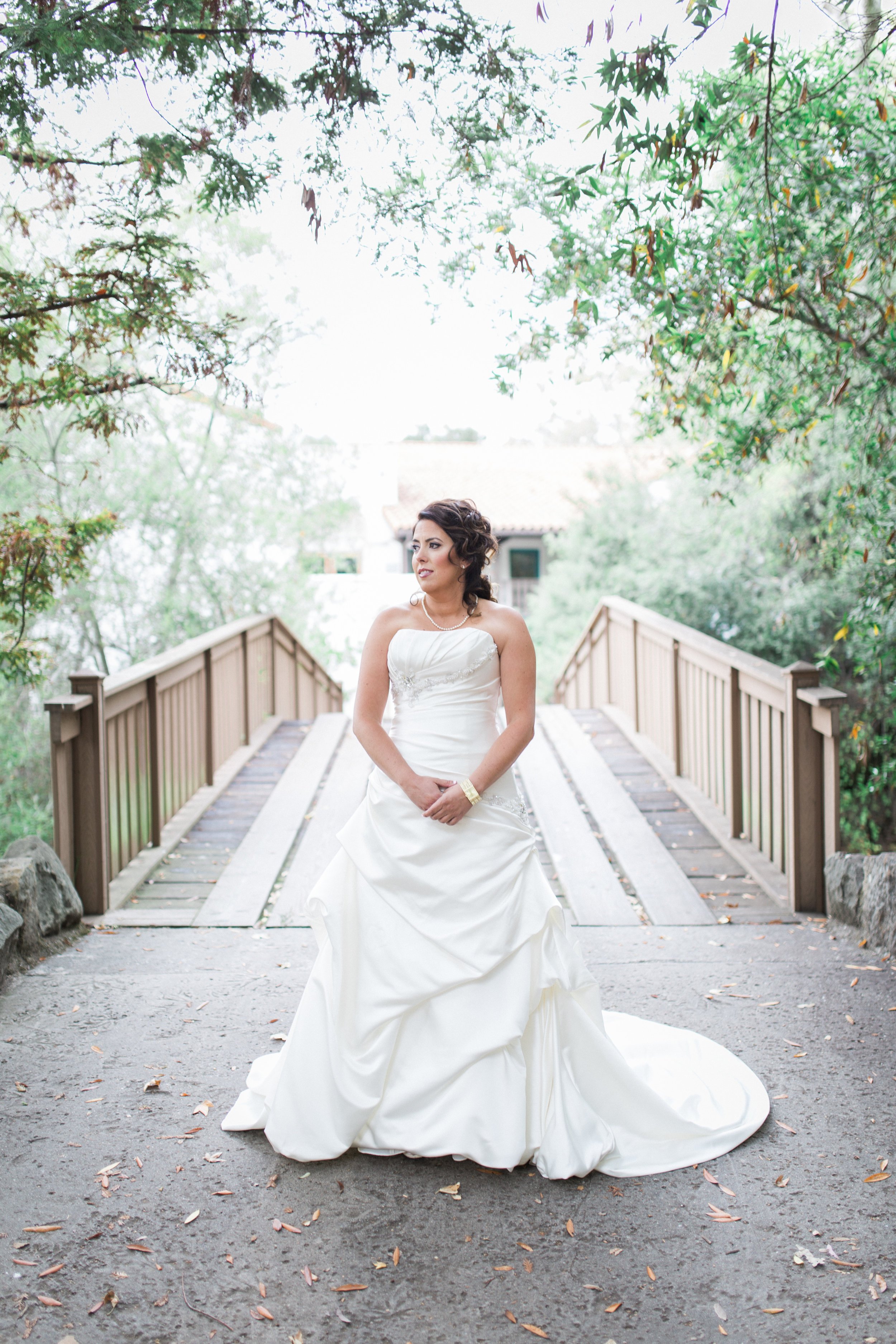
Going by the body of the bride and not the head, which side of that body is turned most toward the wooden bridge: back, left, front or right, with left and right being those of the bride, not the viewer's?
back

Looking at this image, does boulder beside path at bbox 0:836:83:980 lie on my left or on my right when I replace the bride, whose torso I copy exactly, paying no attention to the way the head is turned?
on my right

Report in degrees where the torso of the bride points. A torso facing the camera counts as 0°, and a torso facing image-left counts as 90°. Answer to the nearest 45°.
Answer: approximately 0°

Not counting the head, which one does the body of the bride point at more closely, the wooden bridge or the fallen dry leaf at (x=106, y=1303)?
the fallen dry leaf

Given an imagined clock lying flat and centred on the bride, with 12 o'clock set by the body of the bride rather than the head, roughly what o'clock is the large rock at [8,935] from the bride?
The large rock is roughly at 4 o'clock from the bride.

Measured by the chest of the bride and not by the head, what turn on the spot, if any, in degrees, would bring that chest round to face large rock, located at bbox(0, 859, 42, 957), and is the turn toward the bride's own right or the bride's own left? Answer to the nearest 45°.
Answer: approximately 135° to the bride's own right

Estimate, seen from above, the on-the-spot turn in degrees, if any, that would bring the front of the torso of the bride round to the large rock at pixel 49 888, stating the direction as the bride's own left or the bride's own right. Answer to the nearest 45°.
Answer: approximately 135° to the bride's own right

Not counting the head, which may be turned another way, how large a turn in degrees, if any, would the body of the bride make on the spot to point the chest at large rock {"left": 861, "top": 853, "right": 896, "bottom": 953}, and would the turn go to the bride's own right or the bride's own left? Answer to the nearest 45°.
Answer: approximately 135° to the bride's own left

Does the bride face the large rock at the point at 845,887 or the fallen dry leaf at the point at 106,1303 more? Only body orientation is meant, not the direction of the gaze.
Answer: the fallen dry leaf
